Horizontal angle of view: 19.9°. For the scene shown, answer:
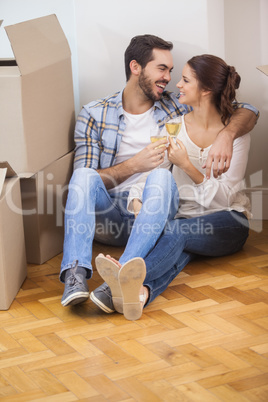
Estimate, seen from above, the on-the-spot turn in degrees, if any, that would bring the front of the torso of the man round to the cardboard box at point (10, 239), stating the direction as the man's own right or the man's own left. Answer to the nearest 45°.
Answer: approximately 45° to the man's own right

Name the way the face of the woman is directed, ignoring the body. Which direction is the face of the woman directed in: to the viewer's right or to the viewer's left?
to the viewer's left

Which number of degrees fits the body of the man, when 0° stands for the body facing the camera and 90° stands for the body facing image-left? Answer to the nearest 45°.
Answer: approximately 0°

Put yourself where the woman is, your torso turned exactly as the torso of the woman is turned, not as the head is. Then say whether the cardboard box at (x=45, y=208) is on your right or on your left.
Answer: on your right

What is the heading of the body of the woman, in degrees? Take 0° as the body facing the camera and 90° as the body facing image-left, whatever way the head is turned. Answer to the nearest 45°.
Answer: approximately 45°

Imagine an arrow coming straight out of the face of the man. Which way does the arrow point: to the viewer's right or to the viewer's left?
to the viewer's right
